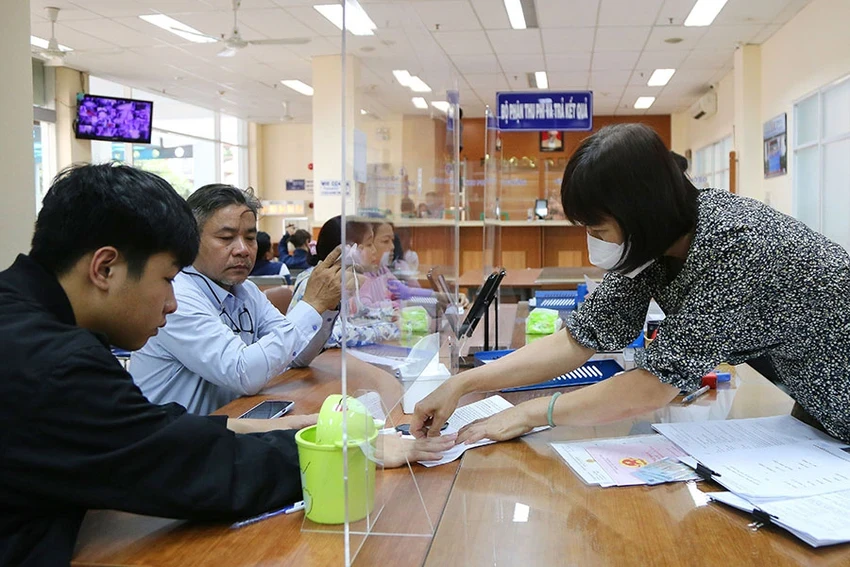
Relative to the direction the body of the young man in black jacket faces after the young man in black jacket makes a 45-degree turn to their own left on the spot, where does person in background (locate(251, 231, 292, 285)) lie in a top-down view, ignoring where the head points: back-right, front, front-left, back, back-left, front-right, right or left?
front-left

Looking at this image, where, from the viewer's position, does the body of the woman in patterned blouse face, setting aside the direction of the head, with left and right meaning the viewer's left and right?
facing to the left of the viewer

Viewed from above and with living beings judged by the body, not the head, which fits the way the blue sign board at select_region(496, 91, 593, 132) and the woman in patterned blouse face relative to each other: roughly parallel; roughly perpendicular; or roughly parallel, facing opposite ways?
roughly perpendicular

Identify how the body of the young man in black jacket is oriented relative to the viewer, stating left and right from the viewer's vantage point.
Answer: facing to the right of the viewer

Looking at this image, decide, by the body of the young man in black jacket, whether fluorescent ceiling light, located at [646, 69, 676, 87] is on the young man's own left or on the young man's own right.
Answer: on the young man's own left

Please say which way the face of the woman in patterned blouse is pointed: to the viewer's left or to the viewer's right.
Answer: to the viewer's left

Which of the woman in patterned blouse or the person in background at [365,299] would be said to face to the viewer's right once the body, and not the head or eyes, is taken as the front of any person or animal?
the person in background

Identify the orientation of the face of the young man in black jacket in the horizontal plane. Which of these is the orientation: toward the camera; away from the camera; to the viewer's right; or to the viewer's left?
to the viewer's right

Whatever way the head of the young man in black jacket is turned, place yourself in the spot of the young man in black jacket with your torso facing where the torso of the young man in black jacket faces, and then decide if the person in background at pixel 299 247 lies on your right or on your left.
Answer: on your left

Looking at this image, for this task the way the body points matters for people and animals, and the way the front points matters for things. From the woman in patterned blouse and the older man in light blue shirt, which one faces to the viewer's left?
the woman in patterned blouse
